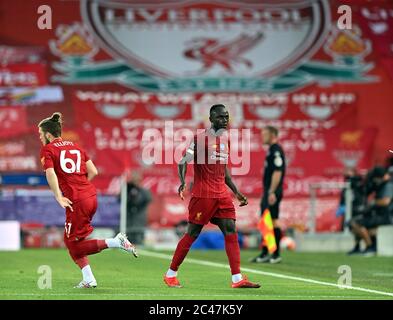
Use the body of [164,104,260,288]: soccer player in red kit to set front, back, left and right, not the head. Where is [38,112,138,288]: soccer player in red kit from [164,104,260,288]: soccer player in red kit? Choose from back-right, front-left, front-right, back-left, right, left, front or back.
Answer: back-right

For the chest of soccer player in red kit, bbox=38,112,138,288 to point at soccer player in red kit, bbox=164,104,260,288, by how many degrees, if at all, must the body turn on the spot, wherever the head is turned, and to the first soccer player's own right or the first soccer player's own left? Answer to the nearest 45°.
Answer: approximately 135° to the first soccer player's own right

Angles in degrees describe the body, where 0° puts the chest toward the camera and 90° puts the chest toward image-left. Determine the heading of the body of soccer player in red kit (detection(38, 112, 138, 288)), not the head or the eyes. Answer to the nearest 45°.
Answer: approximately 135°

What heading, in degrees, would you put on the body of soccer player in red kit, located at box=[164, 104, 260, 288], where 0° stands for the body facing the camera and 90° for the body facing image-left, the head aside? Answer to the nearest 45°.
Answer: approximately 315°

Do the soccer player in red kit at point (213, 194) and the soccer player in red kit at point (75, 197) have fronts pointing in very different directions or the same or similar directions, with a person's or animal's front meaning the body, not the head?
very different directions
